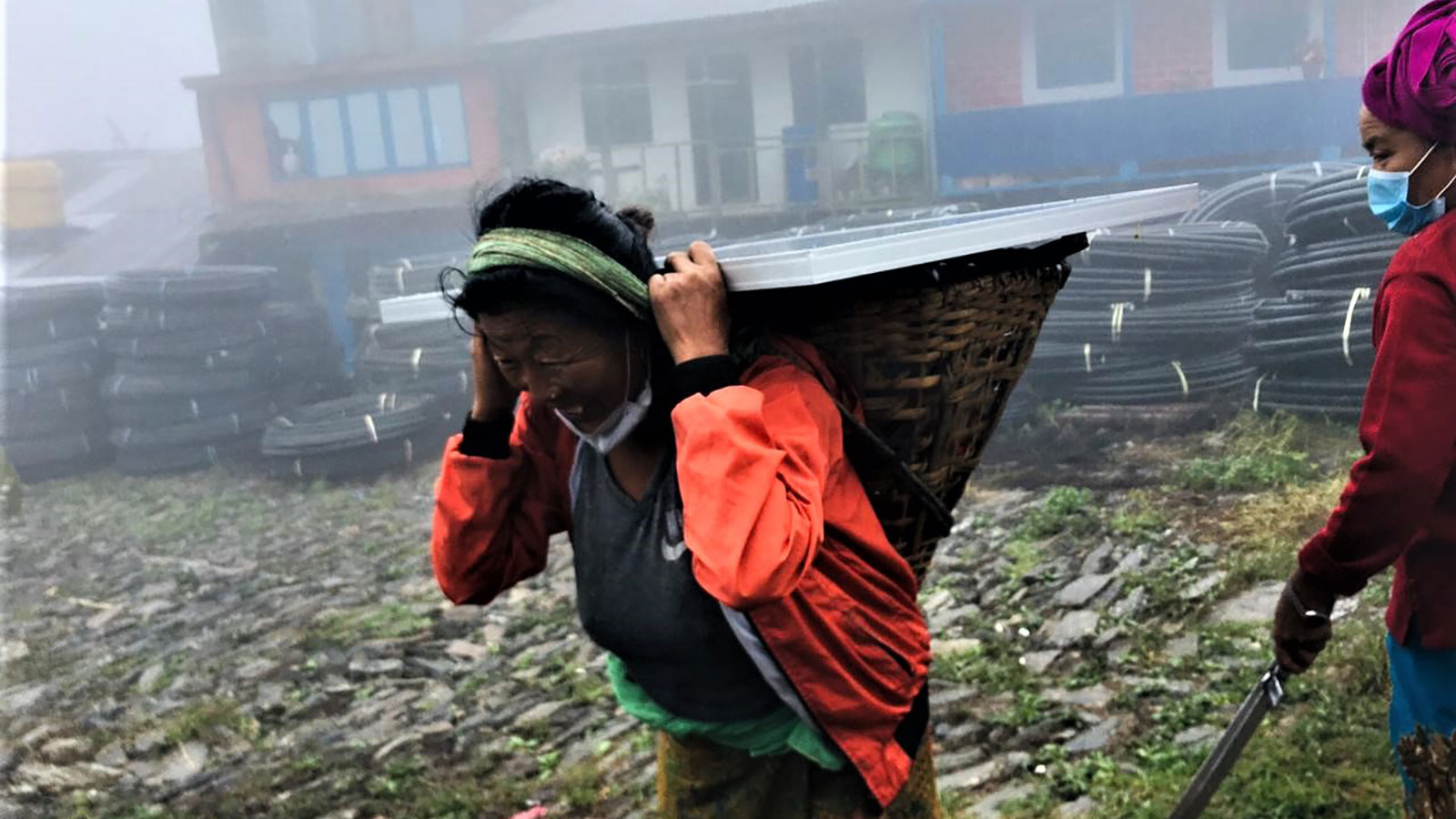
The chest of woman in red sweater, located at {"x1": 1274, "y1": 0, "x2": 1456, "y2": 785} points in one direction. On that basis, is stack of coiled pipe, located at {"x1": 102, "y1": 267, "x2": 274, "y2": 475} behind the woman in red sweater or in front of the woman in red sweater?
in front

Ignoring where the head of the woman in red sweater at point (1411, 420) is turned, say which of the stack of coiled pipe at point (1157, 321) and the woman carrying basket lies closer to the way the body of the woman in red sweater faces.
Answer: the woman carrying basket

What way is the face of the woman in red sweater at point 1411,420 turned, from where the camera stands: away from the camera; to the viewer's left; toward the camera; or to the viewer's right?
to the viewer's left

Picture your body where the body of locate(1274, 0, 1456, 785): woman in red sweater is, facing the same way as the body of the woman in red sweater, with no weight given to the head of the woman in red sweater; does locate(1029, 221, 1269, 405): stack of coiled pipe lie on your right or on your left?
on your right

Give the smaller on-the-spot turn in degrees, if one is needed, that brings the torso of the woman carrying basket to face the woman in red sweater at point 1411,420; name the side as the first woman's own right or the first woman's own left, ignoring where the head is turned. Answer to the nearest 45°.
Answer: approximately 135° to the first woman's own left

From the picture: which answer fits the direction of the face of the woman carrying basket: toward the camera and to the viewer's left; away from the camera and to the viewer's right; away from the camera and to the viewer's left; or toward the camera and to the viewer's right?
toward the camera and to the viewer's left

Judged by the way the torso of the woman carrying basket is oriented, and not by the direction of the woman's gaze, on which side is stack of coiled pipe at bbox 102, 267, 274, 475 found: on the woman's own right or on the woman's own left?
on the woman's own right

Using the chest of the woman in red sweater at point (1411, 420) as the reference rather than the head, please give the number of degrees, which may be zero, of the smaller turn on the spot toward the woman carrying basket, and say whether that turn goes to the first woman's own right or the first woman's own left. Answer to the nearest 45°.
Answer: approximately 45° to the first woman's own left

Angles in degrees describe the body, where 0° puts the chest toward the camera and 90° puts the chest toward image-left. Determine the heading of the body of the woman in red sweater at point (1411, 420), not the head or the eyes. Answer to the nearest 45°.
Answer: approximately 90°

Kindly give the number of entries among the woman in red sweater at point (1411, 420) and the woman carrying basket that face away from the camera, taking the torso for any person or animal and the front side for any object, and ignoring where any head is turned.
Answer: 0

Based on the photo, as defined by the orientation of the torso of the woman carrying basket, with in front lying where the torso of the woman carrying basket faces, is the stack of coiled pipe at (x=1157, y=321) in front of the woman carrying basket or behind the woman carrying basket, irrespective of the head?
behind

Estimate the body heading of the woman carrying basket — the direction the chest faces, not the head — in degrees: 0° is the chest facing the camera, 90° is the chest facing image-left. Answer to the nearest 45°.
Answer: approximately 45°
